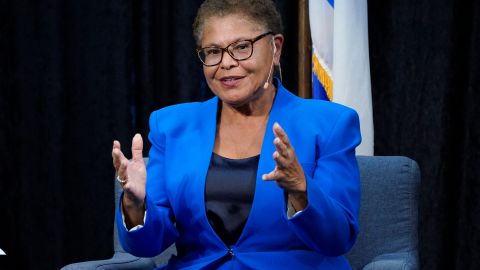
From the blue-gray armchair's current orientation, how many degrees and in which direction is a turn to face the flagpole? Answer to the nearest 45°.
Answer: approximately 135° to its right

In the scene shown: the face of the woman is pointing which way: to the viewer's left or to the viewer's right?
to the viewer's left

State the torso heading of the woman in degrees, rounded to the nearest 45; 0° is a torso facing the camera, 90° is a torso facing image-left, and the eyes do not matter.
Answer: approximately 45°

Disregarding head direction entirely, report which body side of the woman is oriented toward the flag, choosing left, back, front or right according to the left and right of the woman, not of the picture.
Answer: back
